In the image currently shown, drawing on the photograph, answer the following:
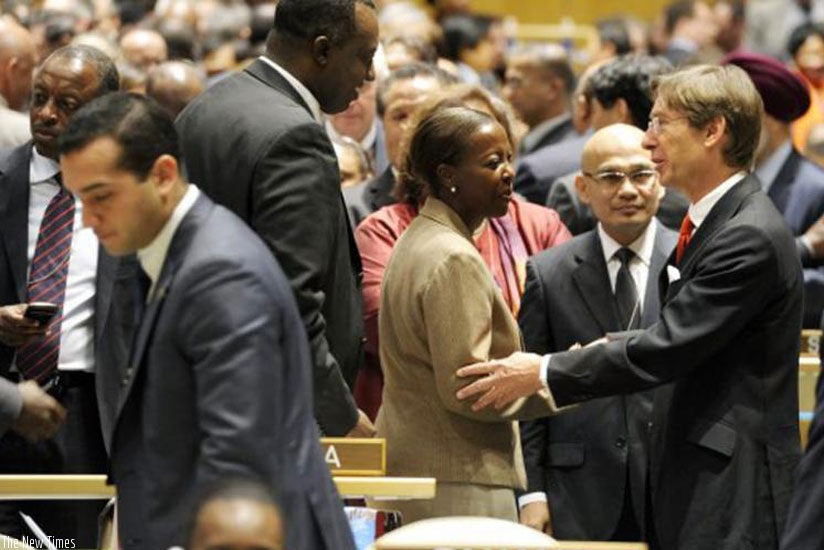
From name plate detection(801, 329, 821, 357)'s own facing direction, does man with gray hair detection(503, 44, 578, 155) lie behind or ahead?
behind

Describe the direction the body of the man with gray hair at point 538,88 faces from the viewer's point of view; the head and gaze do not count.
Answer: to the viewer's left

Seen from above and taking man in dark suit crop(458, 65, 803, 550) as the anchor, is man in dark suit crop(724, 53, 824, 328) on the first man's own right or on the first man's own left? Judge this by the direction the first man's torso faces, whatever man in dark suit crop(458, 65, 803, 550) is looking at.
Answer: on the first man's own right

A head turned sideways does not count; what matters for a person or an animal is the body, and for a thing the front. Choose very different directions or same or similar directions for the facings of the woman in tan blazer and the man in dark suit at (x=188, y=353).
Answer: very different directions

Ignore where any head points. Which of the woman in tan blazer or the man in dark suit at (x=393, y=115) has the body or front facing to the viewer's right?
the woman in tan blazer

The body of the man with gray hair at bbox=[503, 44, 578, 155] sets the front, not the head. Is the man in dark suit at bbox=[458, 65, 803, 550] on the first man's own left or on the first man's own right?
on the first man's own left

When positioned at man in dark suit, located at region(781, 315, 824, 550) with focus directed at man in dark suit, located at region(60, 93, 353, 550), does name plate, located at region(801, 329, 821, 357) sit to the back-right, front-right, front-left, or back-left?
back-right

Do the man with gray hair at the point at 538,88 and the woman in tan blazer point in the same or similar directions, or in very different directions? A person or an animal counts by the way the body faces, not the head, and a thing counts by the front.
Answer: very different directions

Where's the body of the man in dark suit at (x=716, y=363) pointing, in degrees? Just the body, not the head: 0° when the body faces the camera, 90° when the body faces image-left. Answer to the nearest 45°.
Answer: approximately 90°

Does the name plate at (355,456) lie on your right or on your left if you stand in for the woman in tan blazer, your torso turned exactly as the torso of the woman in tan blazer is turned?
on your right

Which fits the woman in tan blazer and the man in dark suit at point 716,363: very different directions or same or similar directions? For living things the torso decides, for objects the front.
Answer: very different directions

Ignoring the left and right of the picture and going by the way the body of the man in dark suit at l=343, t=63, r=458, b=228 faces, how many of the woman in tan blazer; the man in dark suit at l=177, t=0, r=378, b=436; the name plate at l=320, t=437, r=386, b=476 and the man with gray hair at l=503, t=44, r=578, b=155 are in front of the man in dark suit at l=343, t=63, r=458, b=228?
3
